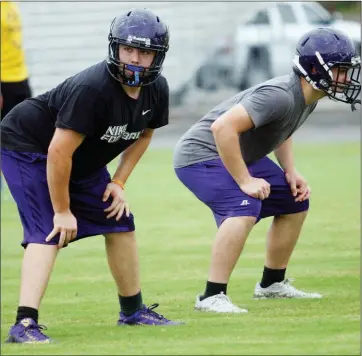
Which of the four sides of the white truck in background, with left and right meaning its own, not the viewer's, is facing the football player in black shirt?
right

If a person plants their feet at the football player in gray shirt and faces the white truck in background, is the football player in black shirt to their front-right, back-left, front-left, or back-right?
back-left

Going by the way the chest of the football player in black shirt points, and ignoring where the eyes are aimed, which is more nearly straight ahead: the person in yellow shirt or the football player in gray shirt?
the football player in gray shirt

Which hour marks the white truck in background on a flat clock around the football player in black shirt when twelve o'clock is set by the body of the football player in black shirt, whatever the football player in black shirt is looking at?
The white truck in background is roughly at 8 o'clock from the football player in black shirt.

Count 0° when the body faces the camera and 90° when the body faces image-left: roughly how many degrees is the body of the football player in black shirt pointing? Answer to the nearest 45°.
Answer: approximately 315°

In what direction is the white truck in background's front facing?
to the viewer's right

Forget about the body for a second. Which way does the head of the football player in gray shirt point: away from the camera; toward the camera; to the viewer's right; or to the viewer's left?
to the viewer's right

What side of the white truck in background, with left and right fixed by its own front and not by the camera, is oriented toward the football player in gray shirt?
right
